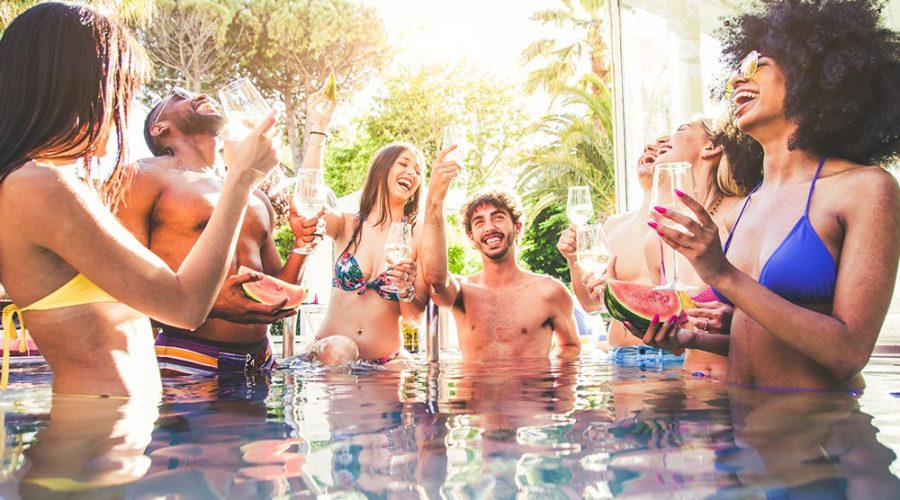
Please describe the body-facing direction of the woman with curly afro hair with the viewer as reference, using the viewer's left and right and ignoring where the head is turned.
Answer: facing the viewer and to the left of the viewer

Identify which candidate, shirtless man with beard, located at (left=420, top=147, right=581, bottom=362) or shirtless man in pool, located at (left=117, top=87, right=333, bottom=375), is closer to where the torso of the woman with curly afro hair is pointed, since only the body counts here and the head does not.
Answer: the shirtless man in pool

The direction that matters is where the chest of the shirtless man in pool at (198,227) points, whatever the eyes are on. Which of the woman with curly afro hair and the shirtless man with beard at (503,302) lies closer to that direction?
the woman with curly afro hair

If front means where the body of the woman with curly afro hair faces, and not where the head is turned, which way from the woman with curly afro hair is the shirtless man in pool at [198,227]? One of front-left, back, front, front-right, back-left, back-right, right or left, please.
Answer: front-right

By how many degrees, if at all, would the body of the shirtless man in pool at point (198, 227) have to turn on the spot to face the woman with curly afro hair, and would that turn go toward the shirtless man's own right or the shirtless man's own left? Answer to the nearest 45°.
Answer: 0° — they already face them

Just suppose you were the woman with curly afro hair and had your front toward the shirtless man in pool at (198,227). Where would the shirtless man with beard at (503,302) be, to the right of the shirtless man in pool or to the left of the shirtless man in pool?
right

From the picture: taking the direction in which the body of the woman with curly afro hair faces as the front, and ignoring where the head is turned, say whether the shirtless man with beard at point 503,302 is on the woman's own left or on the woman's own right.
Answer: on the woman's own right

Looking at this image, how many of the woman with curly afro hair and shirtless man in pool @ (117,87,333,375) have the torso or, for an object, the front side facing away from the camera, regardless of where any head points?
0

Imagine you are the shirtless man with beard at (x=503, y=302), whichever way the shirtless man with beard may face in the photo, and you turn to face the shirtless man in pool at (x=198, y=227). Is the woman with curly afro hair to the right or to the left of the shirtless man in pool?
left

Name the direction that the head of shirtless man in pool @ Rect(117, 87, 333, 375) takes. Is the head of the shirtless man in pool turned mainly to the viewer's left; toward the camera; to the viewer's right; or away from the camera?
to the viewer's right
